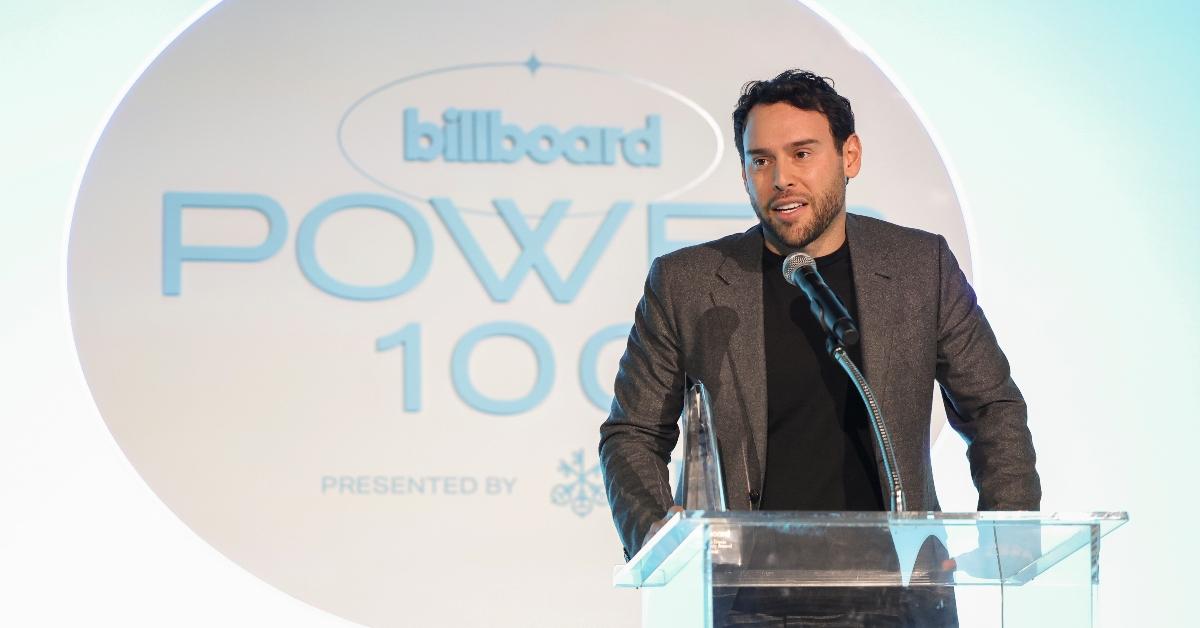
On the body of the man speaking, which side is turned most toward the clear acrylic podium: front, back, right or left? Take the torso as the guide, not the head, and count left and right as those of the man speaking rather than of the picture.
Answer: front

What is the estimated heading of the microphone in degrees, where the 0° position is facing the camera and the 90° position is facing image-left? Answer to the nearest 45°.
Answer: approximately 135°
